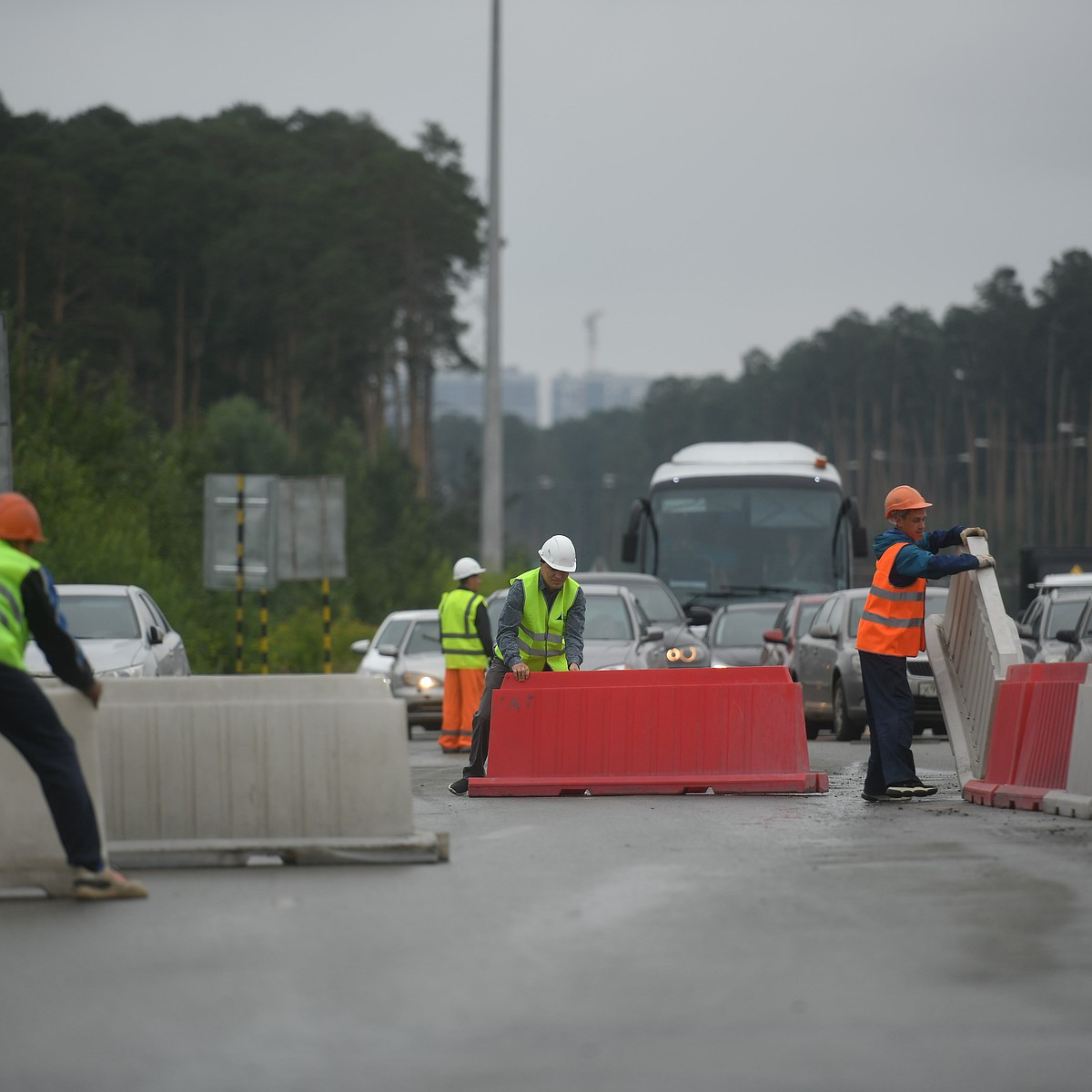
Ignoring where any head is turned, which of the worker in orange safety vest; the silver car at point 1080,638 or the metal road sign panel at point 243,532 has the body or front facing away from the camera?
the metal road sign panel

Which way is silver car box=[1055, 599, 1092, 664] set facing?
toward the camera

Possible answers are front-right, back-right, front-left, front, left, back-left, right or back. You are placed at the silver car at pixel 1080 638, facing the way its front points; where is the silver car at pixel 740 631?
back-right

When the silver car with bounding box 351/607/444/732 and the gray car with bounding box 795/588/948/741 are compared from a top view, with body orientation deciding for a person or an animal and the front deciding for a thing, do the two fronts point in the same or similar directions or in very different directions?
same or similar directions

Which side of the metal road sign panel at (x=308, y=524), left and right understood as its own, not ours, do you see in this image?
back

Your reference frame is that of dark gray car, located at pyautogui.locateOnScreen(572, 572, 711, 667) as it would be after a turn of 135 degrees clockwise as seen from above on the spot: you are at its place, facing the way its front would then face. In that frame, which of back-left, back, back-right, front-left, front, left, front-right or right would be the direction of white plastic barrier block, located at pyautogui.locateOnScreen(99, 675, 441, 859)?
back-left

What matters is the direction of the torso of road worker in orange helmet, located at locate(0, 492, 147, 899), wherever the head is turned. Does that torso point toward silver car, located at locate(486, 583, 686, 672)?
no

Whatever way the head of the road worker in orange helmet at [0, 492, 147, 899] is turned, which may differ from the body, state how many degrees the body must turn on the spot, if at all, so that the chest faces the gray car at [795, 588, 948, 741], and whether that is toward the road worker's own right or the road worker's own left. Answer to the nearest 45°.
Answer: approximately 45° to the road worker's own left

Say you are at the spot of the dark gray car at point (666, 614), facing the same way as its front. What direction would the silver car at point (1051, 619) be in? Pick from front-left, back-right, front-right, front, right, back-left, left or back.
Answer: left

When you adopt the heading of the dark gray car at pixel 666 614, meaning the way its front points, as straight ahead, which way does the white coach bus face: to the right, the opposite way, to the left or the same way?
the same way

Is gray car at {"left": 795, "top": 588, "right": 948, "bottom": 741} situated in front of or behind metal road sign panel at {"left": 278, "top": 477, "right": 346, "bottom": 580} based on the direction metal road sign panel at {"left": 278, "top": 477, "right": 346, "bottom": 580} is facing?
behind

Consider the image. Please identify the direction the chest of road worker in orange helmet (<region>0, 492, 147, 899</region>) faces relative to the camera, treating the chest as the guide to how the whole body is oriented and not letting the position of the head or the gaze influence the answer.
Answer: to the viewer's right

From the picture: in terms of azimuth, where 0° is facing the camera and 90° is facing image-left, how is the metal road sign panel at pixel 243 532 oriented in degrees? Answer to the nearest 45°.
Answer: approximately 180°

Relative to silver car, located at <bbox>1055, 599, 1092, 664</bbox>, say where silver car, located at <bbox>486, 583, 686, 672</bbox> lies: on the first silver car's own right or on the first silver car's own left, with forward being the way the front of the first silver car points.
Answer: on the first silver car's own right

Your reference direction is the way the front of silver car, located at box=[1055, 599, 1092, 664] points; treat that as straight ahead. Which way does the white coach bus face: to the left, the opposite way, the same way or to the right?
the same way
